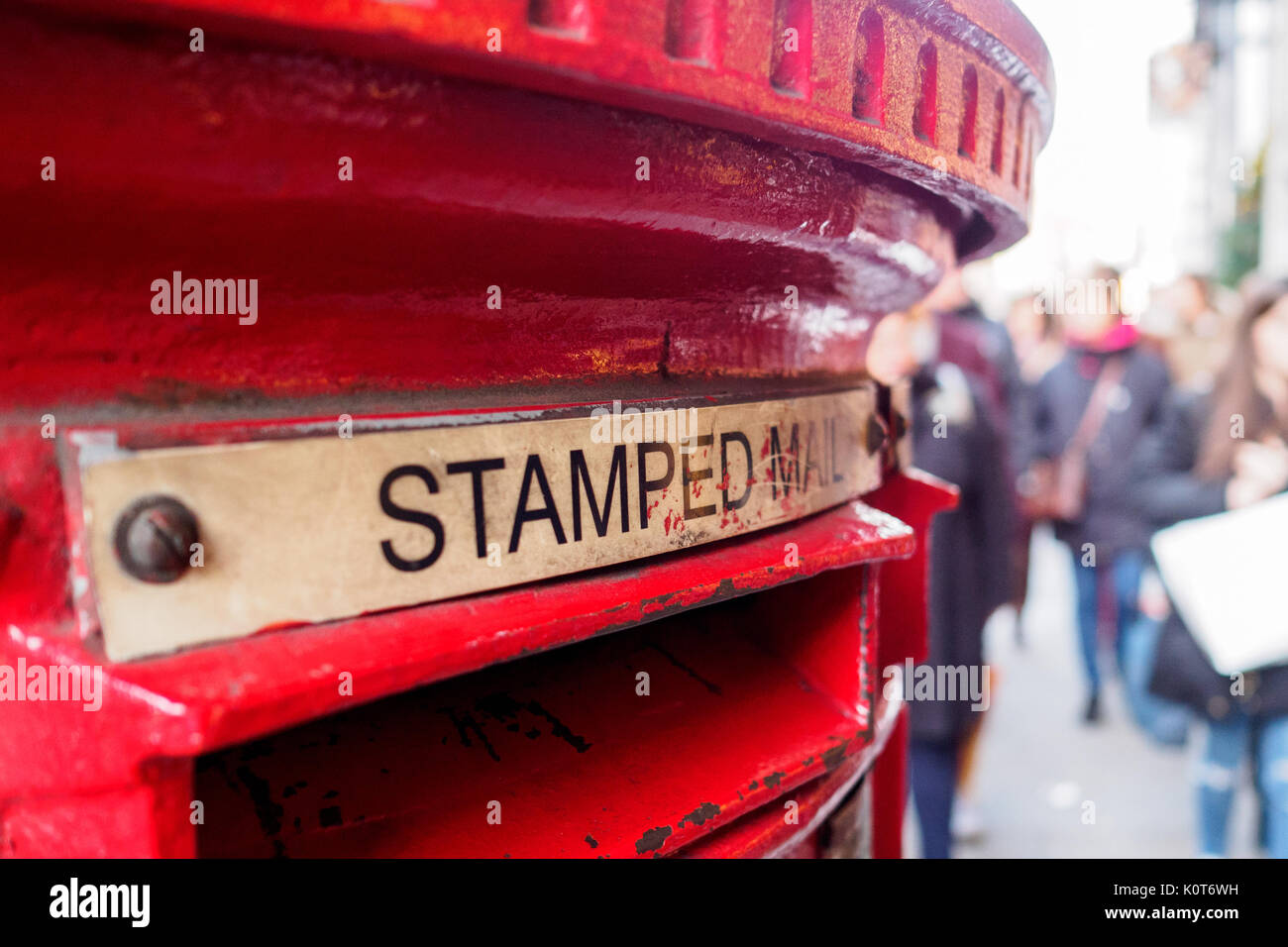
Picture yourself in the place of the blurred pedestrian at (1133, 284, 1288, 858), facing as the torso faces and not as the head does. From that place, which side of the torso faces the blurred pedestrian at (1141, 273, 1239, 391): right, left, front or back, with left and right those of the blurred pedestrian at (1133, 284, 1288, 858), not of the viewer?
back

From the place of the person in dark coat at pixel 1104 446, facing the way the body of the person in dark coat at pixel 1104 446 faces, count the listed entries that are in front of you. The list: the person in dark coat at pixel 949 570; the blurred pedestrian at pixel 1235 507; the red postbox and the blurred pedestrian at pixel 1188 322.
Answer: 3

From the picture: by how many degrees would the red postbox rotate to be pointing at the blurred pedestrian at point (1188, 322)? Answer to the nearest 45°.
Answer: approximately 90° to its left

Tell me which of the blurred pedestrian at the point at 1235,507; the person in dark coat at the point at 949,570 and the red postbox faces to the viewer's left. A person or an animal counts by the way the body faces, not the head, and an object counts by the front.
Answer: the person in dark coat

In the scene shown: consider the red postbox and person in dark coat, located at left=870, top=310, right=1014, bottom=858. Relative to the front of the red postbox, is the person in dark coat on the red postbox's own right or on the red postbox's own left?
on the red postbox's own left

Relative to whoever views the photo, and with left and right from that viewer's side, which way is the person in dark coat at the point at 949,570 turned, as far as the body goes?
facing to the left of the viewer

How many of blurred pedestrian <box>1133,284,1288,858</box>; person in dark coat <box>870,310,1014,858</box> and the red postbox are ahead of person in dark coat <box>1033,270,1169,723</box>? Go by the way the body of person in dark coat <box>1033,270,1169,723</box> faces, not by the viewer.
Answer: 3

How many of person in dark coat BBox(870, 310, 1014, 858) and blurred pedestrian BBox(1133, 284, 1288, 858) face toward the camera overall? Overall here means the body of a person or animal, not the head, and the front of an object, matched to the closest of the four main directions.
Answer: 1
